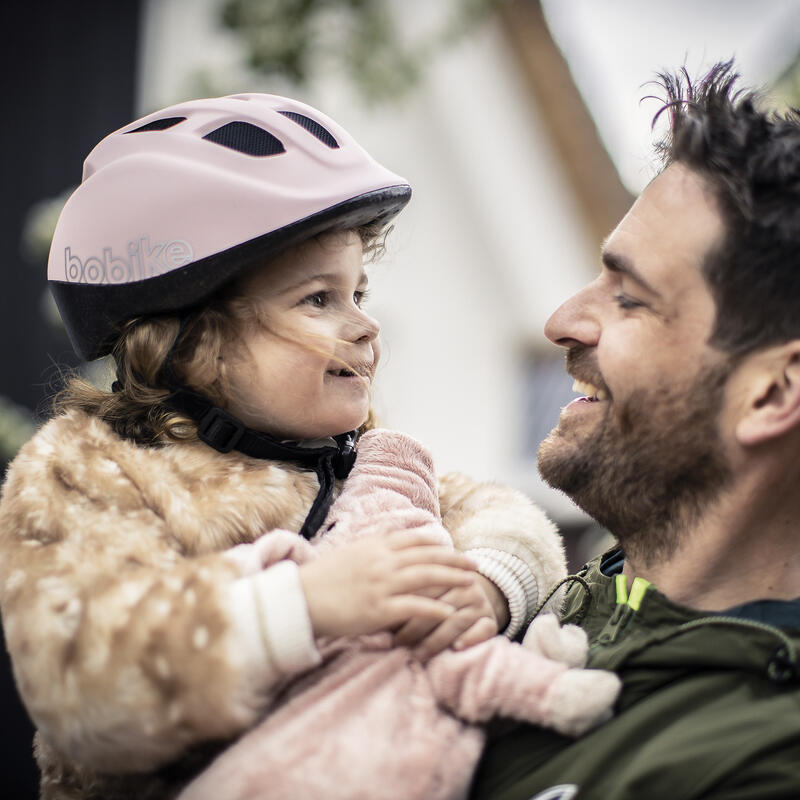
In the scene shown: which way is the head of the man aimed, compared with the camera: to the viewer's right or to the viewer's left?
to the viewer's left

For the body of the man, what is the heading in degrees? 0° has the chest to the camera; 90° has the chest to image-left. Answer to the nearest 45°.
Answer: approximately 90°
